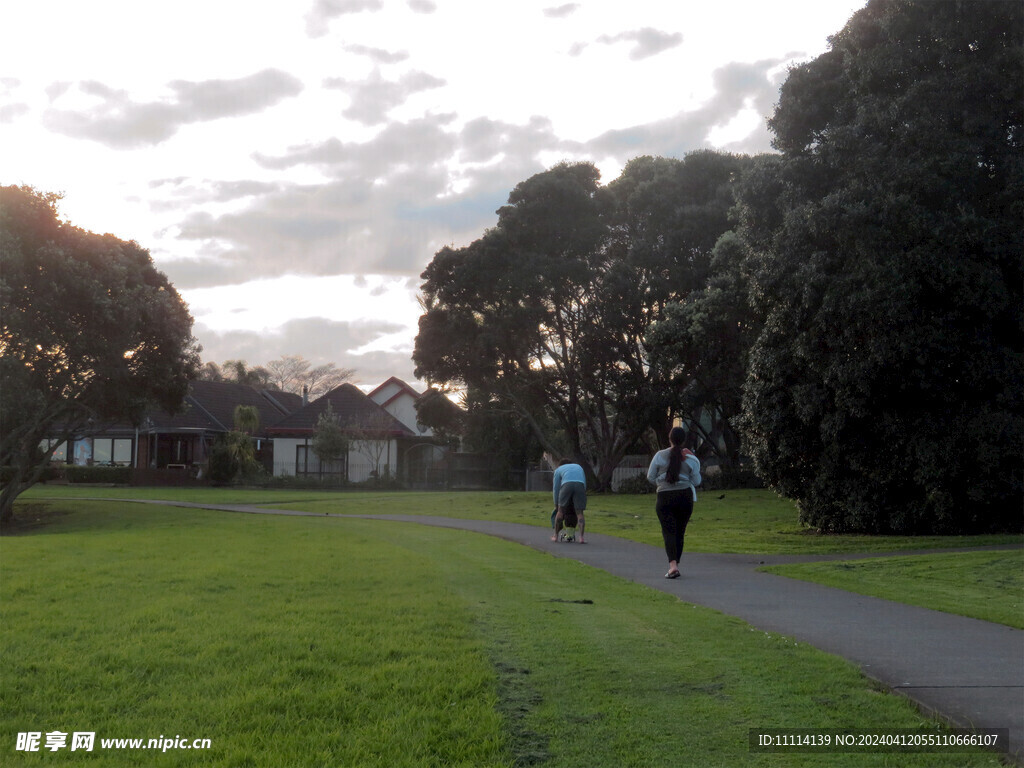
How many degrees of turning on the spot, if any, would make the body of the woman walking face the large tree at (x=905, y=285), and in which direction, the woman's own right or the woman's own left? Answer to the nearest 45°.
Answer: approximately 45° to the woman's own right

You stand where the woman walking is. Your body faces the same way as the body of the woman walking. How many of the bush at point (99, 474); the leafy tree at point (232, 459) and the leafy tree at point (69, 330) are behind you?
0

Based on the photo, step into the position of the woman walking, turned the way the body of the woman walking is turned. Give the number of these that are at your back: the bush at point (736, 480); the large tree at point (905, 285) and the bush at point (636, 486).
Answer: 0

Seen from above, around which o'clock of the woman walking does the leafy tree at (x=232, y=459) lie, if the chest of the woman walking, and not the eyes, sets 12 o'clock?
The leafy tree is roughly at 11 o'clock from the woman walking.

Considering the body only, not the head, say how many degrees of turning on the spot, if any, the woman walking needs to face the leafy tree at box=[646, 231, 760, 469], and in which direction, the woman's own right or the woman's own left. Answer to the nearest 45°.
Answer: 0° — they already face it

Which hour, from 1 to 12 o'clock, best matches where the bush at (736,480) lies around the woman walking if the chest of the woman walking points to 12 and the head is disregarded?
The bush is roughly at 12 o'clock from the woman walking.

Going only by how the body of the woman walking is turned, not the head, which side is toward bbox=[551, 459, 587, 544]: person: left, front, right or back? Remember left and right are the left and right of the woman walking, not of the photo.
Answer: front

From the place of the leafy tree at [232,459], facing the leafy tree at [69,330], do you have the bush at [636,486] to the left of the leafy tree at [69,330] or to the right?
left

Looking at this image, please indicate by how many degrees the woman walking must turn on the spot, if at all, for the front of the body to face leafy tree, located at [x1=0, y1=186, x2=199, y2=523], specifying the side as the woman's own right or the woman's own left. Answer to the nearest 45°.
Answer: approximately 45° to the woman's own left

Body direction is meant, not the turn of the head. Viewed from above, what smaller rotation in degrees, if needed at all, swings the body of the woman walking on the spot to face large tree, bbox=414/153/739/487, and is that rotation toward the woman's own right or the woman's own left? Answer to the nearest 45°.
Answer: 0° — they already face it

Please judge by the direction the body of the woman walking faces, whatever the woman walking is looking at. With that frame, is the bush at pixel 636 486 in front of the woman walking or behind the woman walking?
in front

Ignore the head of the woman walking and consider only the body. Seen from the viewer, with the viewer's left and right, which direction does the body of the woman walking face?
facing away from the viewer

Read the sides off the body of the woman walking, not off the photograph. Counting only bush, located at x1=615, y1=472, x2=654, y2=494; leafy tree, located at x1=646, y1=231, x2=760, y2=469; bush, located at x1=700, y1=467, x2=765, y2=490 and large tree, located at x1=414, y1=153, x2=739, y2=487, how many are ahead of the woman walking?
4

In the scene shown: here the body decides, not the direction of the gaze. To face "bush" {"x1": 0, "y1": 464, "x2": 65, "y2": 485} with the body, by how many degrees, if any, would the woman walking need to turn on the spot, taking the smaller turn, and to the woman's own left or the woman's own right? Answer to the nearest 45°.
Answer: approximately 45° to the woman's own left

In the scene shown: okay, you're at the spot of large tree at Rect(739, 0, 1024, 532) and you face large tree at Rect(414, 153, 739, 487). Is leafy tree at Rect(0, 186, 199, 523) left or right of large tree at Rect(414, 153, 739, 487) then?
left
